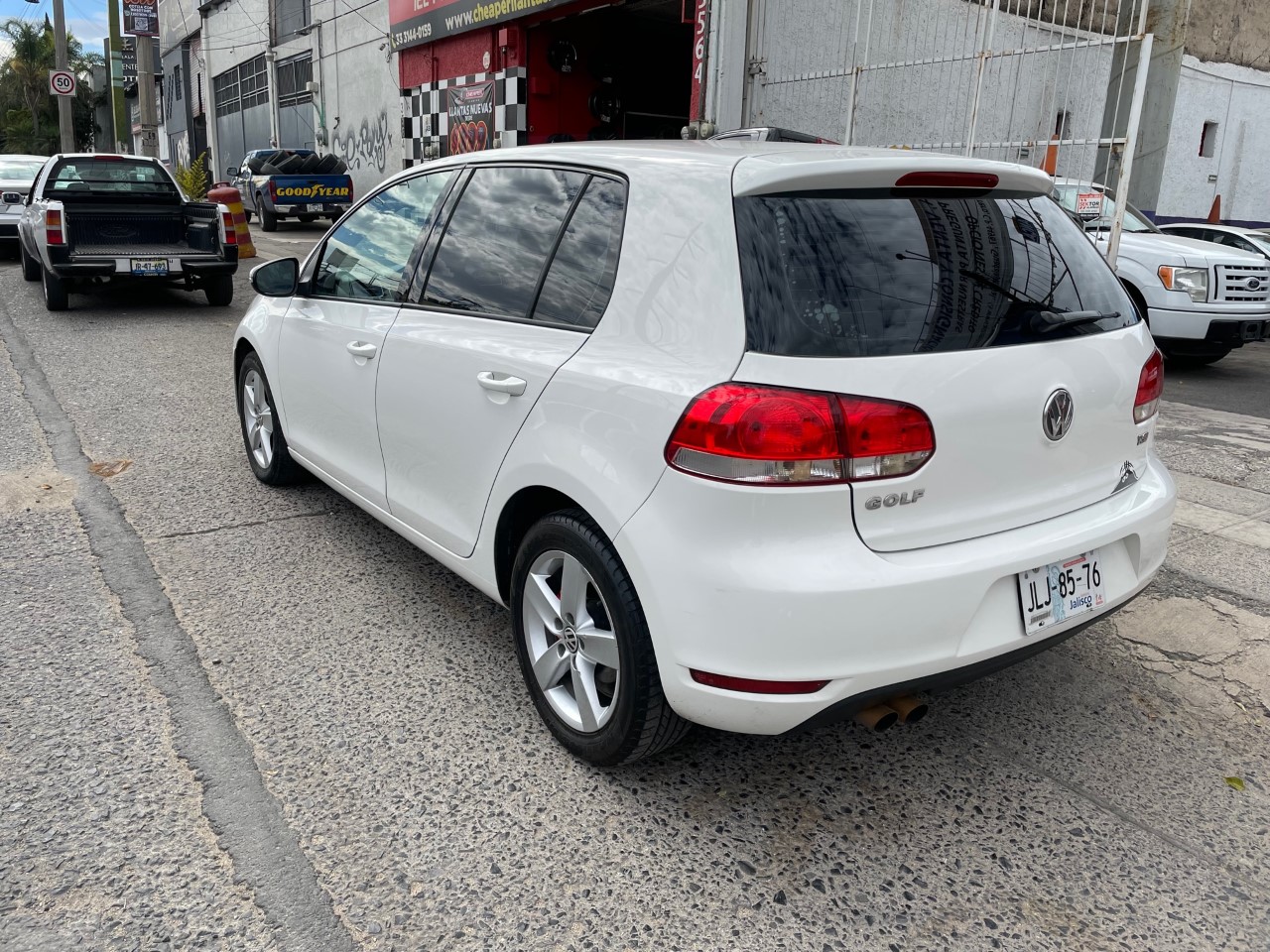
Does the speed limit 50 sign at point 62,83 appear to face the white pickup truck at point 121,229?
yes

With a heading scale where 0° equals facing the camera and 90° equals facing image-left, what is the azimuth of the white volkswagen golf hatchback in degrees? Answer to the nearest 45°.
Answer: approximately 135°

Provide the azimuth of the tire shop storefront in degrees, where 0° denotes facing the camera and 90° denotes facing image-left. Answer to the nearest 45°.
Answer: approximately 45°

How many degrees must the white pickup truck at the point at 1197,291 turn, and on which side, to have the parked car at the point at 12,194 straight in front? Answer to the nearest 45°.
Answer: approximately 135° to its right

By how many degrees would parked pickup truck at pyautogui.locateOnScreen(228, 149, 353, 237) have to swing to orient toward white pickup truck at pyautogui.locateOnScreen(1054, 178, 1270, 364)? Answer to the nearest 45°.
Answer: approximately 180°

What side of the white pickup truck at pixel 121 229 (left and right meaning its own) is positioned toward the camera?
back

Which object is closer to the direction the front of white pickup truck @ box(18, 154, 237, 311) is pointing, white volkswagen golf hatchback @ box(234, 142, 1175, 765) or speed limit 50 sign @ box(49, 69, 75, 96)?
the speed limit 50 sign

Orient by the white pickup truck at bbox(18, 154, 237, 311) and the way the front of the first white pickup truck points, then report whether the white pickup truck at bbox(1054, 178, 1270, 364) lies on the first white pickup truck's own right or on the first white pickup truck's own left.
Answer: on the first white pickup truck's own right

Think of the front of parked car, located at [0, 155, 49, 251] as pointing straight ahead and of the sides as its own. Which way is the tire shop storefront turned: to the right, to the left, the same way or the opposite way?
to the left
